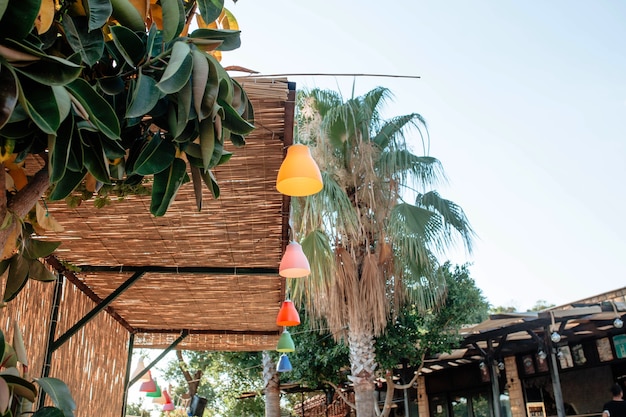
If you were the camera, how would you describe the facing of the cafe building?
facing the viewer and to the left of the viewer

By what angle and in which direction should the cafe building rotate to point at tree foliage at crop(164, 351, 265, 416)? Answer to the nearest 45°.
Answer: approximately 45° to its right

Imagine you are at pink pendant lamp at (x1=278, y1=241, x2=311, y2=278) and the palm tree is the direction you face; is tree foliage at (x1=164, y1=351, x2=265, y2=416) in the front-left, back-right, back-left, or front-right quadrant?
front-left

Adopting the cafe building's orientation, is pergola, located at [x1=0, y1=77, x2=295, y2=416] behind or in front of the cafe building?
in front

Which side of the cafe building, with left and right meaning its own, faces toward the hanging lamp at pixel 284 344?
front

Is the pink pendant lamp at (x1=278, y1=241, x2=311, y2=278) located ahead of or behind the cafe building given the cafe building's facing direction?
ahead

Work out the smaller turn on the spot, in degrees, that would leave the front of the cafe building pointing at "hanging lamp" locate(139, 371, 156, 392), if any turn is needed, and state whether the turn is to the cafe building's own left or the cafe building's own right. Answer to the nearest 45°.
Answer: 0° — it already faces it

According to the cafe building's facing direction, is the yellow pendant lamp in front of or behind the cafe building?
in front
